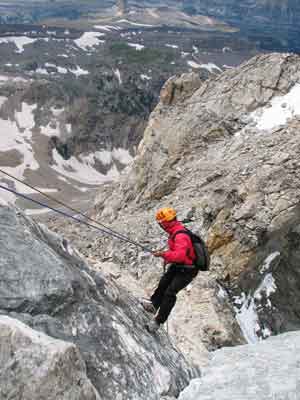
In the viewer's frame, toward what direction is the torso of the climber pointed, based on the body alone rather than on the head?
to the viewer's left

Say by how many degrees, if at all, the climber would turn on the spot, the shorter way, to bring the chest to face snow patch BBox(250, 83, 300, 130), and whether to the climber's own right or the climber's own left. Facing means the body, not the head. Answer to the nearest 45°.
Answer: approximately 90° to the climber's own right

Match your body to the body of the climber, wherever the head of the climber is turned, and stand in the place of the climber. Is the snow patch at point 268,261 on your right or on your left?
on your right

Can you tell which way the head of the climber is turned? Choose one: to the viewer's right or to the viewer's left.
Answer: to the viewer's left
